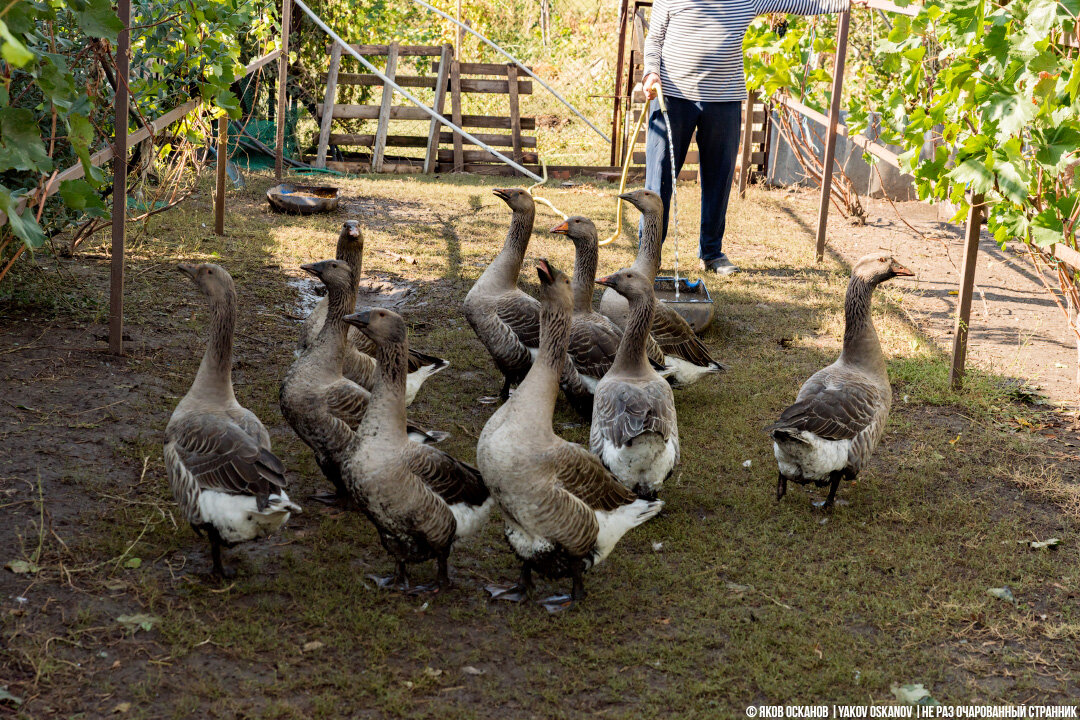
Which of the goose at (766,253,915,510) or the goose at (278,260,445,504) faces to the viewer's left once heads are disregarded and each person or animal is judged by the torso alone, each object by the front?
the goose at (278,260,445,504)

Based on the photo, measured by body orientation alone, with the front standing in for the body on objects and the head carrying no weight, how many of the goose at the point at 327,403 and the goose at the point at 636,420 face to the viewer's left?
1

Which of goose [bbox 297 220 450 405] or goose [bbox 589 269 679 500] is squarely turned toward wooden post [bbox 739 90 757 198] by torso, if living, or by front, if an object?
goose [bbox 589 269 679 500]

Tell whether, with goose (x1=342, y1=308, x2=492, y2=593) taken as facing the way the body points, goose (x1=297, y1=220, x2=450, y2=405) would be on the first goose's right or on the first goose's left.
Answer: on the first goose's right

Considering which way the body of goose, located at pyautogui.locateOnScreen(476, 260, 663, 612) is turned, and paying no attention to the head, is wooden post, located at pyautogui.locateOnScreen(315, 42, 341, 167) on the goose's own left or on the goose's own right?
on the goose's own right

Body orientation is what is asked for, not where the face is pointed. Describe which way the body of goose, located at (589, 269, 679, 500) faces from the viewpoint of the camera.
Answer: away from the camera

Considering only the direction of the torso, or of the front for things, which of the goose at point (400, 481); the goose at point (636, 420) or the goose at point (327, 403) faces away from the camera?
the goose at point (636, 420)

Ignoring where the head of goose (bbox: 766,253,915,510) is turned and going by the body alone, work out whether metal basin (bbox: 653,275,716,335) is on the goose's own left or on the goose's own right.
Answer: on the goose's own left

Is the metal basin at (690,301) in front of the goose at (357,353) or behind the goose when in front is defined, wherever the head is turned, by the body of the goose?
behind

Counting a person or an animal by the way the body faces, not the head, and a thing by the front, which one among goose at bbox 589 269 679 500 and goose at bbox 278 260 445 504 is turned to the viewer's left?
goose at bbox 278 260 445 504

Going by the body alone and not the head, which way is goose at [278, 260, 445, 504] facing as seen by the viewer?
to the viewer's left
